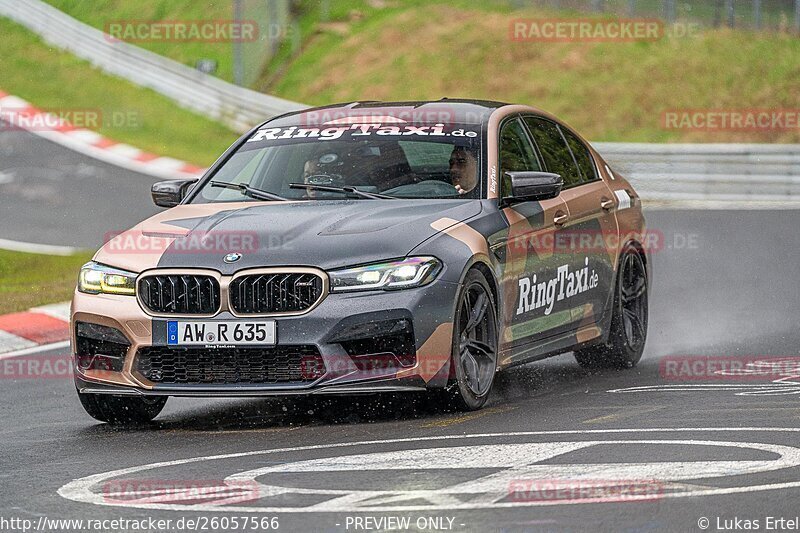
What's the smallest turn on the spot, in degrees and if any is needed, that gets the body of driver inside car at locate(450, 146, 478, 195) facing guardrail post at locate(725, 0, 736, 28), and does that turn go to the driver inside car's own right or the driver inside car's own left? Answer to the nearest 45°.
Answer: approximately 135° to the driver inside car's own right

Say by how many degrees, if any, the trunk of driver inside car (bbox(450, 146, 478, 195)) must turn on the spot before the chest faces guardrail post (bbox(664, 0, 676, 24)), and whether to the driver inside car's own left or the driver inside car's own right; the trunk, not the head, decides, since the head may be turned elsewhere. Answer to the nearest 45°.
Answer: approximately 135° to the driver inside car's own right

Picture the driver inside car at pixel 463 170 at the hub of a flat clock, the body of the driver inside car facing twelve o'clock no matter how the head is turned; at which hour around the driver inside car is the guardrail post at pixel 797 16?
The guardrail post is roughly at 5 o'clock from the driver inside car.

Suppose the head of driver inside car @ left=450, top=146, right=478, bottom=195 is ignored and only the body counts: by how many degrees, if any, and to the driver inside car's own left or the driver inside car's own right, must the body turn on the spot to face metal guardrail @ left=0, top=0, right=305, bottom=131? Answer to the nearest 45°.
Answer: approximately 135° to the driver inside car's own right

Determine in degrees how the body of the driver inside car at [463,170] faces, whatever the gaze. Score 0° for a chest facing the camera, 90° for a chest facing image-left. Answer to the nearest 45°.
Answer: approximately 45°

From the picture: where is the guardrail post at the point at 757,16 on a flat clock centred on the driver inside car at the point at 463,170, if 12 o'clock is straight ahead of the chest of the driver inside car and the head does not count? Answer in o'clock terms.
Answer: The guardrail post is roughly at 5 o'clock from the driver inside car.
